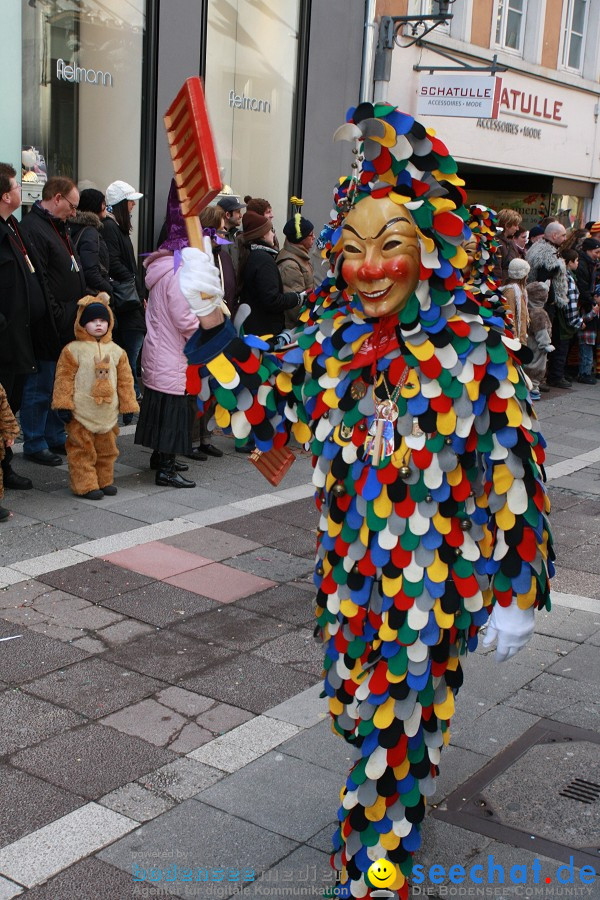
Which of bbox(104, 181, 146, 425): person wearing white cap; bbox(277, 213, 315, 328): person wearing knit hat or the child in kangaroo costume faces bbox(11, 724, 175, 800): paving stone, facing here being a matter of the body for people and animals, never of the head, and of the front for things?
the child in kangaroo costume

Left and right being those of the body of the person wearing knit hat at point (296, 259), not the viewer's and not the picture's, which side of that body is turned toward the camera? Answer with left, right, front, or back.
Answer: right

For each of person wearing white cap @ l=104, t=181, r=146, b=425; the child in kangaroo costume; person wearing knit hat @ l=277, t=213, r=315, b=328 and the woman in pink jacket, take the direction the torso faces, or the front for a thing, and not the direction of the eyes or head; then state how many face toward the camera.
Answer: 1

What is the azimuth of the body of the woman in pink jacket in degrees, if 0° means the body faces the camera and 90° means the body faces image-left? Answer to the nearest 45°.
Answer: approximately 270°

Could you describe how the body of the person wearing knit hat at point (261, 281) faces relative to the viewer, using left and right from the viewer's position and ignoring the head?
facing to the right of the viewer

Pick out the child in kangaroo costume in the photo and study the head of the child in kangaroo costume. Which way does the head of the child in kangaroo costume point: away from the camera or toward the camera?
toward the camera

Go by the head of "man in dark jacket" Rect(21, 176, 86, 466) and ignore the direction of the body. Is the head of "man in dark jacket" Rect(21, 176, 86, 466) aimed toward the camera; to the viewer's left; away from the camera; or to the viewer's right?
to the viewer's right

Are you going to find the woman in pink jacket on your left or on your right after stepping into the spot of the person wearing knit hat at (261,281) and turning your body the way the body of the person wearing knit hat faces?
on your right

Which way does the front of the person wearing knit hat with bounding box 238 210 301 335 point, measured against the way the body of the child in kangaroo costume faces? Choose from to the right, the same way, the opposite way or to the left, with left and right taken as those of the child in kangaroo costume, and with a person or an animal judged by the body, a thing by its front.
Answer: to the left

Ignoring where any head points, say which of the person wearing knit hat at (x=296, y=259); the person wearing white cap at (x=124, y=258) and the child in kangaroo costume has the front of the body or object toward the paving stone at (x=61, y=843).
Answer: the child in kangaroo costume

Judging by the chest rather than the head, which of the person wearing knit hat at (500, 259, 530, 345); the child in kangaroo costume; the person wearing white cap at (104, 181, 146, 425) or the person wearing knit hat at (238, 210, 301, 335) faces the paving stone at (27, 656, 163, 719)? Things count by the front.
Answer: the child in kangaroo costume

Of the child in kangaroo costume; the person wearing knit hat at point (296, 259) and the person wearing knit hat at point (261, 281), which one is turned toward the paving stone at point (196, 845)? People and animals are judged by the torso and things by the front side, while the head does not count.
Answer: the child in kangaroo costume
